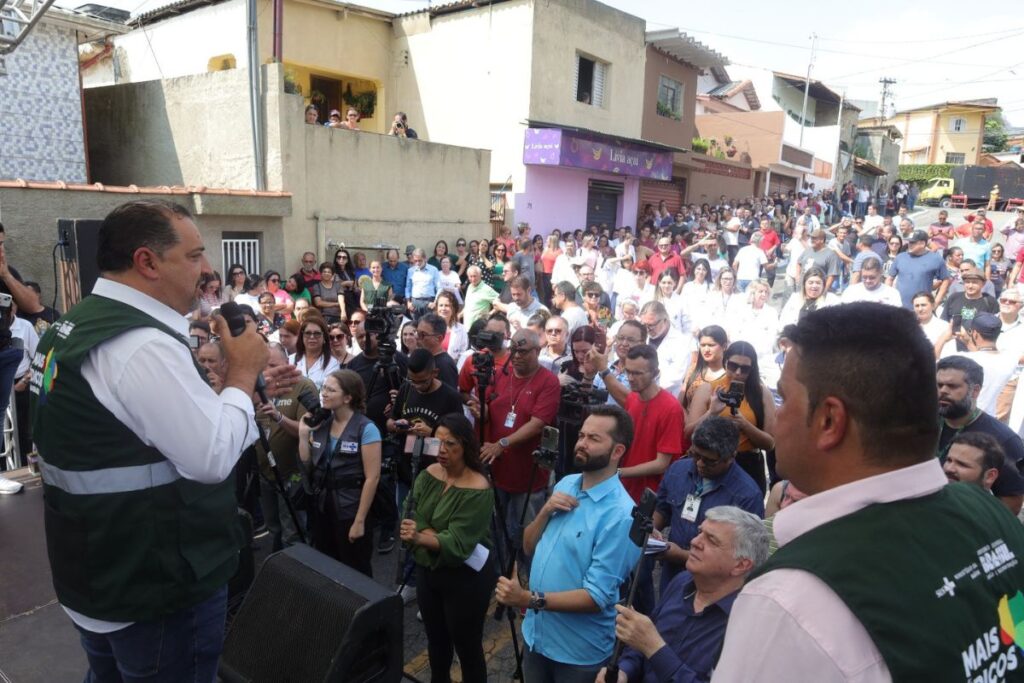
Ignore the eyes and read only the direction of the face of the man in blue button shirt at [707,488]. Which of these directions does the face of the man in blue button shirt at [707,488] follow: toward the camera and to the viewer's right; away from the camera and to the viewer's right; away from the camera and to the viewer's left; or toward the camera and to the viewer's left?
toward the camera and to the viewer's left

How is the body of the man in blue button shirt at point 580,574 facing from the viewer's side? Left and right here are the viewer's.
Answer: facing the viewer and to the left of the viewer

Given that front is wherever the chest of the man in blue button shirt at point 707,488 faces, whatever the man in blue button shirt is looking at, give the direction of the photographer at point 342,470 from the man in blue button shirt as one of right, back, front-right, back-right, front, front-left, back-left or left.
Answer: front-right

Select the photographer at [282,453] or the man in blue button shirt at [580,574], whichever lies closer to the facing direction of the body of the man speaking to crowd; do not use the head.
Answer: the man in blue button shirt

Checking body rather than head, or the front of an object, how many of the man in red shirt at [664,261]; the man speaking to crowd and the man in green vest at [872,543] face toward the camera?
1

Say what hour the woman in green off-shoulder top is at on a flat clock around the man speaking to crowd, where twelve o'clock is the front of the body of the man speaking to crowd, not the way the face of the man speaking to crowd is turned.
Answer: The woman in green off-shoulder top is roughly at 11 o'clock from the man speaking to crowd.

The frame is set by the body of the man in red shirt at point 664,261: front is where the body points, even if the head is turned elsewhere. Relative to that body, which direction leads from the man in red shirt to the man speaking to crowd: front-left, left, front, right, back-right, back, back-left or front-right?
front

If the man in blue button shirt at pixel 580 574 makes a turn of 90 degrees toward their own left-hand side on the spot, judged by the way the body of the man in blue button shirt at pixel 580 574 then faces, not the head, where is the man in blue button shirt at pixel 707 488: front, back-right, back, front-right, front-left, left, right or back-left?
left

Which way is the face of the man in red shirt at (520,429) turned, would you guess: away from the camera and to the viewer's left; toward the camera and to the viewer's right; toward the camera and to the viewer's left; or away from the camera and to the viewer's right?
toward the camera and to the viewer's left

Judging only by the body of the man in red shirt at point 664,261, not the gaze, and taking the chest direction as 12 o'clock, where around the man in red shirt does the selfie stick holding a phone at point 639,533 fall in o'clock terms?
The selfie stick holding a phone is roughly at 12 o'clock from the man in red shirt.

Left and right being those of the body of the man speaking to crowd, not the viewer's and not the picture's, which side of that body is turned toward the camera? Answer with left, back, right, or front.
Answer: right

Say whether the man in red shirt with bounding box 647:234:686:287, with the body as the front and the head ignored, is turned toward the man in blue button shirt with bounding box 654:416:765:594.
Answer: yes

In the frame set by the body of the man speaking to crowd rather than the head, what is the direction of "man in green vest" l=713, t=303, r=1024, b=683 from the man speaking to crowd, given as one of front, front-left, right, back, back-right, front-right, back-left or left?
front-right

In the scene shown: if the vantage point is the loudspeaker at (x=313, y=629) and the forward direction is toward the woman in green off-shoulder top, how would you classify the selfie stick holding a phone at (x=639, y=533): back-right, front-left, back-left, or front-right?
front-right

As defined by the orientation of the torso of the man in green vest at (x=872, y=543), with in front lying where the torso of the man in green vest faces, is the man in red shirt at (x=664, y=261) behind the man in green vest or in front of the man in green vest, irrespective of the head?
in front

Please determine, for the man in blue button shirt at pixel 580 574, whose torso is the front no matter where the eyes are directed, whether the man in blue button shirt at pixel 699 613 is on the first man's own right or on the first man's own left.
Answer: on the first man's own left
